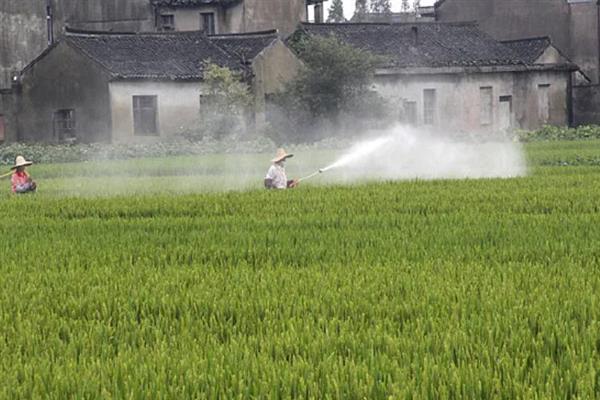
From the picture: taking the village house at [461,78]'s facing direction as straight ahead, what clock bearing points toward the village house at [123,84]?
the village house at [123,84] is roughly at 2 o'clock from the village house at [461,78].

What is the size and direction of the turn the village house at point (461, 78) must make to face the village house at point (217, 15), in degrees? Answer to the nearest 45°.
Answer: approximately 90° to its right

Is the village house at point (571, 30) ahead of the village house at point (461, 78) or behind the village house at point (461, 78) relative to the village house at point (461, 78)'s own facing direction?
behind

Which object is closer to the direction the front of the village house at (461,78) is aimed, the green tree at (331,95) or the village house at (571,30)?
the green tree

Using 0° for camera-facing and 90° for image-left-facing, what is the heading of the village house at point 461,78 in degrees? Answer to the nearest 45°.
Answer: approximately 0°

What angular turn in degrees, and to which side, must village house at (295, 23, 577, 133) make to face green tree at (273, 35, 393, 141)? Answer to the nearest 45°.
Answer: approximately 45° to its right

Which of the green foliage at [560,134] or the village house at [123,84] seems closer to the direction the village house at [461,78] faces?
the green foliage

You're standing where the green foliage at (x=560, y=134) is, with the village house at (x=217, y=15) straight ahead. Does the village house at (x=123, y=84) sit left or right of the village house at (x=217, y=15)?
left
